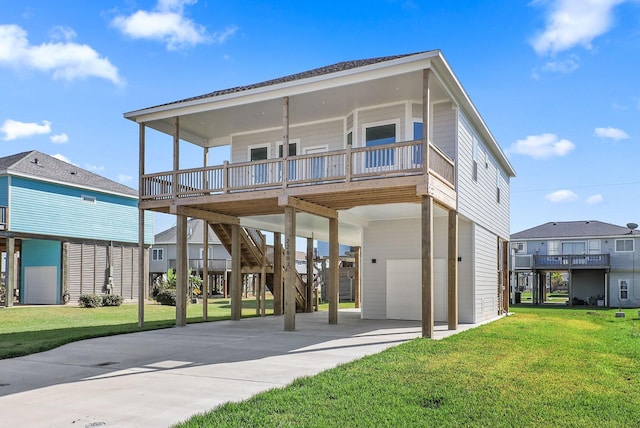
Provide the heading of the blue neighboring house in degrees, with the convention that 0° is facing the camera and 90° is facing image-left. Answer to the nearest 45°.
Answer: approximately 45°

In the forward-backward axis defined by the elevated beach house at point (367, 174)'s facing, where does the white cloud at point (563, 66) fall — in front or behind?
behind

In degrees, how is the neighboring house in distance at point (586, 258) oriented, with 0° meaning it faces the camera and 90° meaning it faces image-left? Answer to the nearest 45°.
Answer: approximately 0°

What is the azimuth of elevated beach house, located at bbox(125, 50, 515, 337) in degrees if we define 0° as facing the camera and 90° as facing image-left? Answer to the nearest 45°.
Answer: approximately 45°
